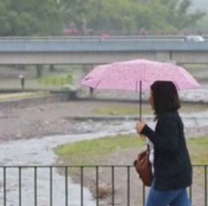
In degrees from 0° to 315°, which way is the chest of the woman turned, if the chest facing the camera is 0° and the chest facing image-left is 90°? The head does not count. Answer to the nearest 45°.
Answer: approximately 90°

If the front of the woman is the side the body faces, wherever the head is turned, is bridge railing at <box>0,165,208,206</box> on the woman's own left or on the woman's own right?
on the woman's own right

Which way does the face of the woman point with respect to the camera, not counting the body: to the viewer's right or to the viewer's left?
to the viewer's left
